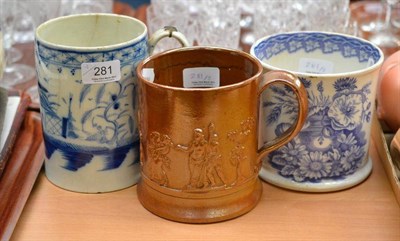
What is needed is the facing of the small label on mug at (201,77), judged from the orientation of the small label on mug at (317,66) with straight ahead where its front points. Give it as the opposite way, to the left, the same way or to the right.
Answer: the same way

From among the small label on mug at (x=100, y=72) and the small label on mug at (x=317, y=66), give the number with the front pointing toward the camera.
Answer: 2

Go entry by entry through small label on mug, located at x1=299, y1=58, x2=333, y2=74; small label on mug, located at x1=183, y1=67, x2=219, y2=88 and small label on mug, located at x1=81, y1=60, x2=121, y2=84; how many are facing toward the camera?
3

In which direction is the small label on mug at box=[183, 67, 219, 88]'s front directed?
toward the camera

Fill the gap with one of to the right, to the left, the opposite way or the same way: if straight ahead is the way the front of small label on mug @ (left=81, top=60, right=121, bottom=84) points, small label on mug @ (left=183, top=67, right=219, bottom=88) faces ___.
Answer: the same way

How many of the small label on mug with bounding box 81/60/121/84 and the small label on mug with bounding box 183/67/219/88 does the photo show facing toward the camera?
2
